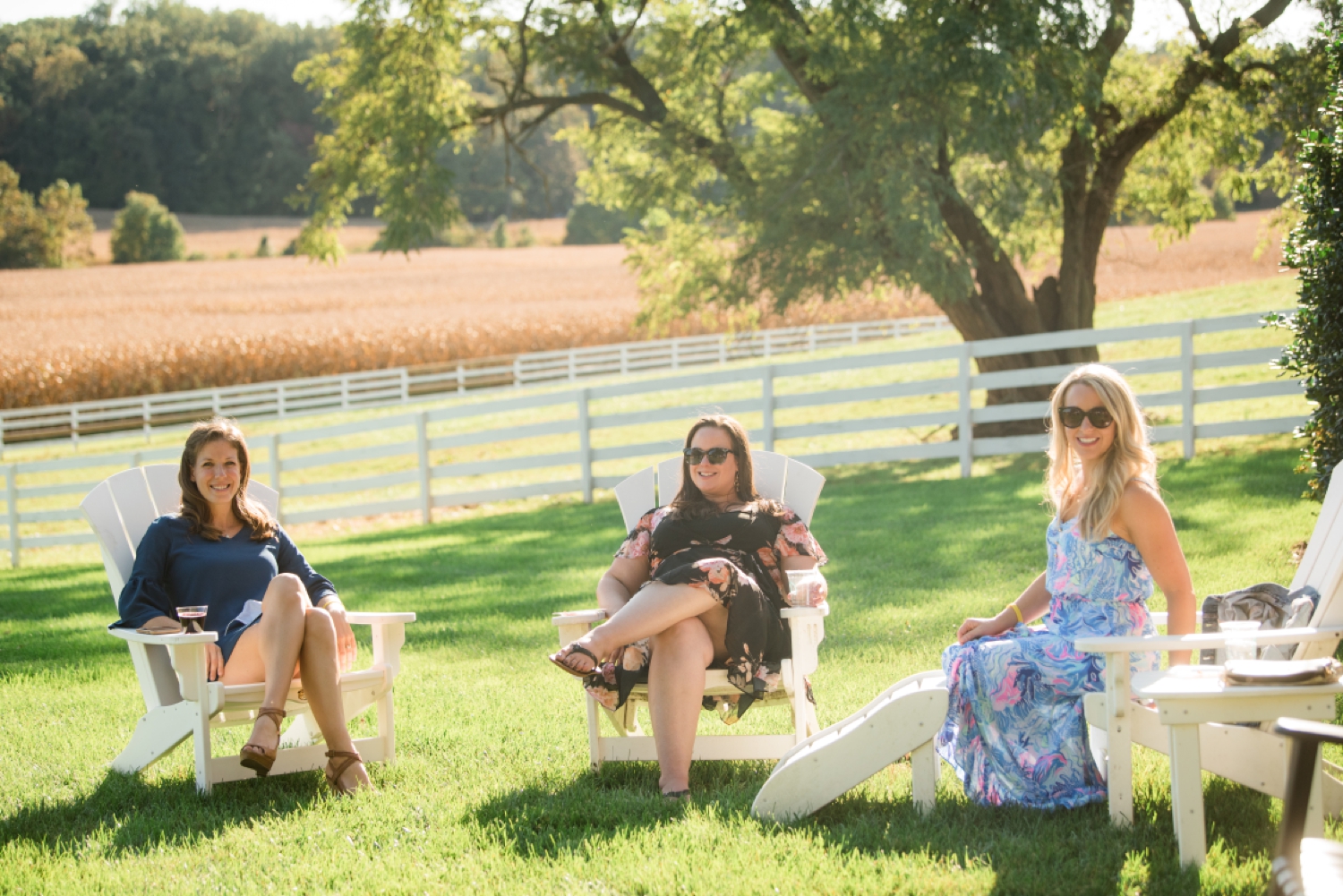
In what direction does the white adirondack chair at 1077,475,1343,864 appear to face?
to the viewer's left

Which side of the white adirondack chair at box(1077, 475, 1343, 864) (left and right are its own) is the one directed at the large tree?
right

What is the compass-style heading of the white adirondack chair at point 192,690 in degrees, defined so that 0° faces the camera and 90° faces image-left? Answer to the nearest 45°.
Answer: approximately 315°

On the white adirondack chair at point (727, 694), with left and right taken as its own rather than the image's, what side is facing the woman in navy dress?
right

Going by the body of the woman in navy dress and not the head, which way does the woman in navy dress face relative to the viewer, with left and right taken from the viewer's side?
facing the viewer and to the right of the viewer

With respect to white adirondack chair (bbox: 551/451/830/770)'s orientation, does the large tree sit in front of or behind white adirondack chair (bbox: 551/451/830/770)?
behind

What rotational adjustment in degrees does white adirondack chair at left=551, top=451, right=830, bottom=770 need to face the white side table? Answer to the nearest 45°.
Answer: approximately 45° to its left

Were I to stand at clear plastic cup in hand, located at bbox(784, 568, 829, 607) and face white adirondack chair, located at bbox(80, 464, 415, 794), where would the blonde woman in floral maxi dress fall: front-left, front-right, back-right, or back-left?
back-left

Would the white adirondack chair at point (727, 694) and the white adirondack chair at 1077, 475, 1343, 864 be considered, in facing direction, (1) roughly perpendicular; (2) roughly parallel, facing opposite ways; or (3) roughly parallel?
roughly perpendicular
